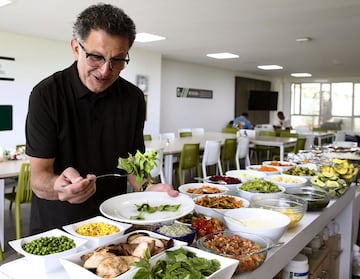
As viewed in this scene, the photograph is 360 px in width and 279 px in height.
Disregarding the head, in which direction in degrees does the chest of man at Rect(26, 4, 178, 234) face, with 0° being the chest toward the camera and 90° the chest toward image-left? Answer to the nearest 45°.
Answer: approximately 315°

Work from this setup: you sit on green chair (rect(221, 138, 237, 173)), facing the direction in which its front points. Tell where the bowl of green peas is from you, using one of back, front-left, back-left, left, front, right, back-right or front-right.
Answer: back-left

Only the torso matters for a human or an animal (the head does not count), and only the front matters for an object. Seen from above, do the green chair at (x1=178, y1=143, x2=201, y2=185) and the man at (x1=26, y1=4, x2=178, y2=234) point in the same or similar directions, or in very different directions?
very different directions

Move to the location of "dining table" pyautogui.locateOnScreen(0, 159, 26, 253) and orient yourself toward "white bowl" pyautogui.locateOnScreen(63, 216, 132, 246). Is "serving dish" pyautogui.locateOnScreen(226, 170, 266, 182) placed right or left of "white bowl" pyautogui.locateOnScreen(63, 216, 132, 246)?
left

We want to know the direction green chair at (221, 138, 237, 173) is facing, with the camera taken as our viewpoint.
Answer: facing away from the viewer and to the left of the viewer

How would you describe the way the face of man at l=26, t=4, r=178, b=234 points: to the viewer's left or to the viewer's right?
to the viewer's right

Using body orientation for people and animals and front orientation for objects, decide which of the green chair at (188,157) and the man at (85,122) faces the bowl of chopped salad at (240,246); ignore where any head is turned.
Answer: the man

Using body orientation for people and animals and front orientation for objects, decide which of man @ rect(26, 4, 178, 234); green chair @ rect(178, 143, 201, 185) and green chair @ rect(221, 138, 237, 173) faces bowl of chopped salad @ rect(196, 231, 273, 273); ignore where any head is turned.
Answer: the man

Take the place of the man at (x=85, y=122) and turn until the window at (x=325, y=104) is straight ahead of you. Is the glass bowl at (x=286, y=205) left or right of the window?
right

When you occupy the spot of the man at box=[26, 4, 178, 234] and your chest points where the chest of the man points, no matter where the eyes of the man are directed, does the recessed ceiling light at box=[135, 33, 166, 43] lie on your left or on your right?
on your left

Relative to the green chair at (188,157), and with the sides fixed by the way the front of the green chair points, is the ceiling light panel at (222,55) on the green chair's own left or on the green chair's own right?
on the green chair's own right

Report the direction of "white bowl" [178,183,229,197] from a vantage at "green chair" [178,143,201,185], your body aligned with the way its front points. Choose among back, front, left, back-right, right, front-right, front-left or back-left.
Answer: back-left
